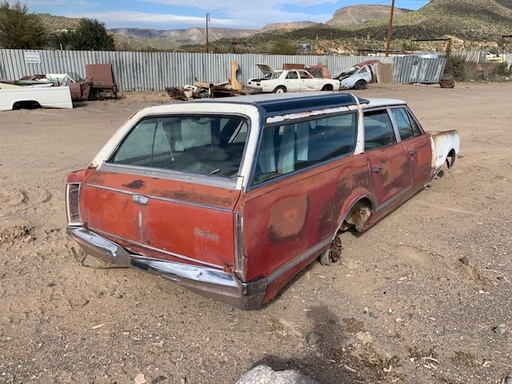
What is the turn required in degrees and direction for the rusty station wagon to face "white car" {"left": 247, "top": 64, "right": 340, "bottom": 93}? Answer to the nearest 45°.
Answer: approximately 45° to its left

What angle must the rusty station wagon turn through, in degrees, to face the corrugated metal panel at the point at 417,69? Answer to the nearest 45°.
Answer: approximately 45° to its left

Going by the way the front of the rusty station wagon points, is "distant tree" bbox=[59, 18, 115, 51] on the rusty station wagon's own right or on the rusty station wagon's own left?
on the rusty station wagon's own left

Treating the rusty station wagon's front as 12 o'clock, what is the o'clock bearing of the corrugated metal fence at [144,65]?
The corrugated metal fence is roughly at 10 o'clock from the rusty station wagon.

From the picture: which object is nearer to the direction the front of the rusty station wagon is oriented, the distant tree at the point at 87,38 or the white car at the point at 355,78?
the white car

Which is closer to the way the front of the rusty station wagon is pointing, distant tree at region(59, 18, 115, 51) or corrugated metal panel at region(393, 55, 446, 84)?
the corrugated metal panel

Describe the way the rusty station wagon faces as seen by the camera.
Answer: facing away from the viewer and to the right of the viewer

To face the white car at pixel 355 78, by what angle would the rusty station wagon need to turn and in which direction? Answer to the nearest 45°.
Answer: approximately 45° to its left

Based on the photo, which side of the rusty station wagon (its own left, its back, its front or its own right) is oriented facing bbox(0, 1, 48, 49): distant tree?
left
